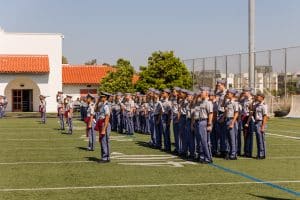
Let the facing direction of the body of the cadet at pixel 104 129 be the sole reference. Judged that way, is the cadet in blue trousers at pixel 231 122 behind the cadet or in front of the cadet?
behind

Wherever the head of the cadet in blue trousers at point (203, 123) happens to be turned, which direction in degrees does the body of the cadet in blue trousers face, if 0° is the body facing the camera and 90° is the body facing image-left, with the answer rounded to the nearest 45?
approximately 45°

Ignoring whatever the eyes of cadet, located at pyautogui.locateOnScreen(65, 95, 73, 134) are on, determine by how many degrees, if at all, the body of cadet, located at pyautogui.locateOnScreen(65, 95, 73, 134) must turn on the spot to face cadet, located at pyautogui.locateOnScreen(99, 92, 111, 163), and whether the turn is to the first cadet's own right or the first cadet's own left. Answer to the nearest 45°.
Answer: approximately 90° to the first cadet's own left

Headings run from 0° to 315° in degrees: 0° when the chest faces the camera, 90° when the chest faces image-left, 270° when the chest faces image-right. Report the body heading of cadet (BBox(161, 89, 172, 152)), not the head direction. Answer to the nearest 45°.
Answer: approximately 45°

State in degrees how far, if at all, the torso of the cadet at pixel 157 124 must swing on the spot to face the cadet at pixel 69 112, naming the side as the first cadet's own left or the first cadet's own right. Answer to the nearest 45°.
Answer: approximately 90° to the first cadet's own right

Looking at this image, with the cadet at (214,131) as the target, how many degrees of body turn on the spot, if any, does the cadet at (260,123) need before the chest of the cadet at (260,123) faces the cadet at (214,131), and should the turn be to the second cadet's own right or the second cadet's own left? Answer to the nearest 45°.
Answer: approximately 45° to the second cadet's own right
